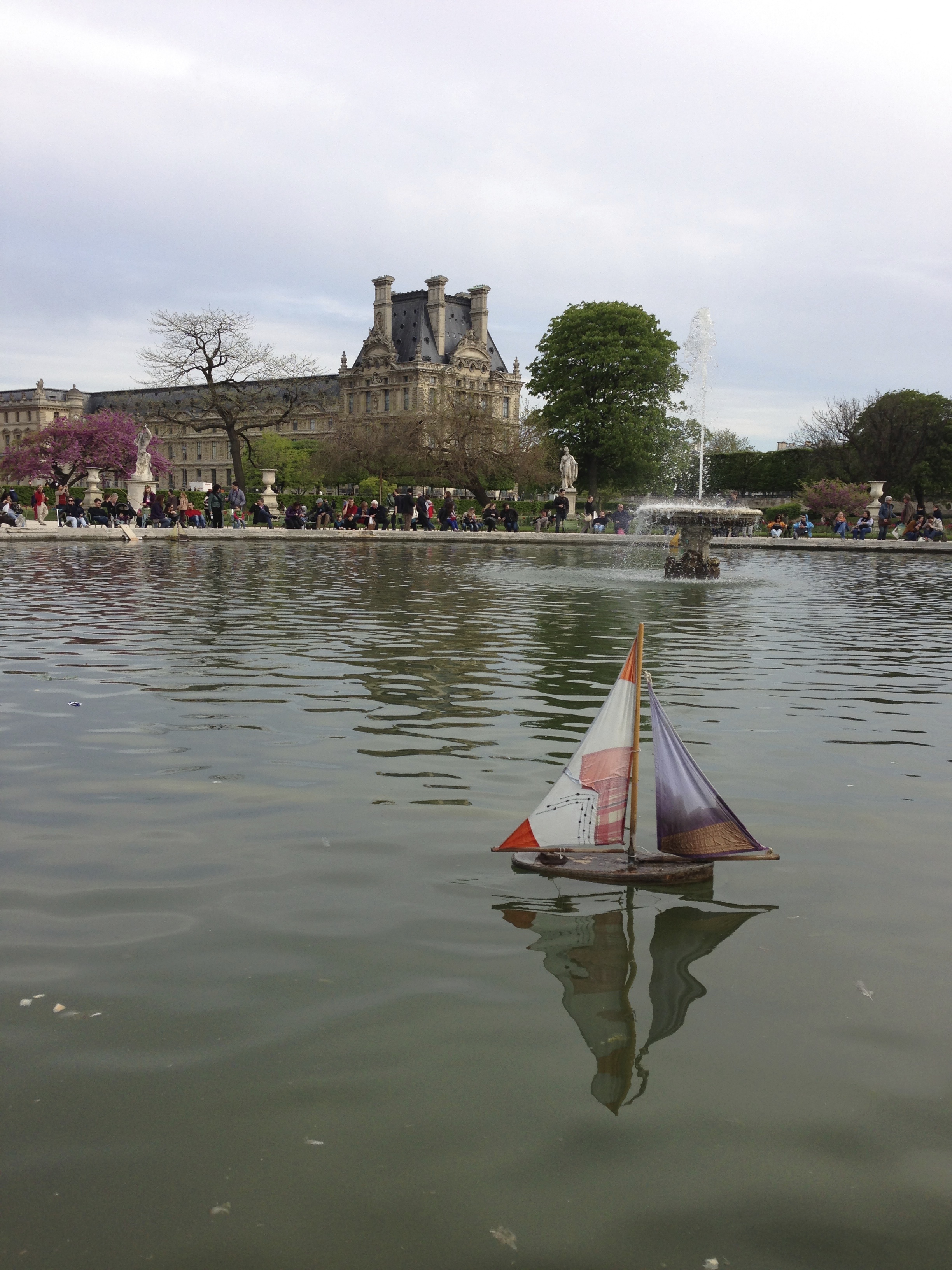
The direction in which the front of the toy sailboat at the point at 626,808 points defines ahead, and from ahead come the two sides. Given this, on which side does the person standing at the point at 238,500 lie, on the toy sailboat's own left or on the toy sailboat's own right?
on the toy sailboat's own left

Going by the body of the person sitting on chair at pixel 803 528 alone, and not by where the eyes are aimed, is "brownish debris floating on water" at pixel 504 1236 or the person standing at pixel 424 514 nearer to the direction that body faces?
the brownish debris floating on water

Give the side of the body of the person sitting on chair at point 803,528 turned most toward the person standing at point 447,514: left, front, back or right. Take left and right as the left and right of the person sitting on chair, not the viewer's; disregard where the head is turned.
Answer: right

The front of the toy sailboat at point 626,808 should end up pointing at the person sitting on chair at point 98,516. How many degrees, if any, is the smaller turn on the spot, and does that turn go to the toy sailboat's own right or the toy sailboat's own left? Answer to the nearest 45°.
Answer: approximately 135° to the toy sailboat's own left

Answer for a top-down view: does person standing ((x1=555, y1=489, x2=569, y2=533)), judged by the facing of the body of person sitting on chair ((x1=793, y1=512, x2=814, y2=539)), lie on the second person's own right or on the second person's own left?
on the second person's own right

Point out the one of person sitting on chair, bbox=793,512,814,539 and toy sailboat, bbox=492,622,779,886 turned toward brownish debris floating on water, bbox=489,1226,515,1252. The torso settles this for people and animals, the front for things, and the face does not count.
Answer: the person sitting on chair

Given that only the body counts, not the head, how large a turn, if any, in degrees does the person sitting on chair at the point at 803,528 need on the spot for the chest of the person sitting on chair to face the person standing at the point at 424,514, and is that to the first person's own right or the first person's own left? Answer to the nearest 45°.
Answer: approximately 90° to the first person's own right

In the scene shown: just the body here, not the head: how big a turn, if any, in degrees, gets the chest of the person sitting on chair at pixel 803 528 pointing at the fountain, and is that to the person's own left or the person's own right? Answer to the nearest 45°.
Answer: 0° — they already face it

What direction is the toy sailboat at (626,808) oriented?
to the viewer's right

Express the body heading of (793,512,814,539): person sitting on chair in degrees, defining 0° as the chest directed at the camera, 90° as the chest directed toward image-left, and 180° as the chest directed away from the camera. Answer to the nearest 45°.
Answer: approximately 0°
